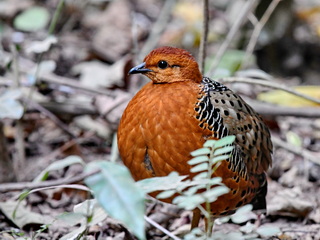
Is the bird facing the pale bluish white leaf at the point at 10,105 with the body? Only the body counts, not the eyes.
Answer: no

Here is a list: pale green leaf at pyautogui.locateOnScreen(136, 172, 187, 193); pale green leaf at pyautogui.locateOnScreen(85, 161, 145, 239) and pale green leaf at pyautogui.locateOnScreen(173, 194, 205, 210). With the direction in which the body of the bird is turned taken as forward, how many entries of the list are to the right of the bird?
0

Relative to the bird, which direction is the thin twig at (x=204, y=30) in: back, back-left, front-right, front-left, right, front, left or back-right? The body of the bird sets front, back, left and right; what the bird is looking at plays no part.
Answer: back-right

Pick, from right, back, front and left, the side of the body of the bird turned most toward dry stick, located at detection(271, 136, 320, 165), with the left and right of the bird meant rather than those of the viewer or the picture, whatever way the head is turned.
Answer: back

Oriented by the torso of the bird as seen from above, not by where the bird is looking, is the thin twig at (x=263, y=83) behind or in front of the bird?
behind

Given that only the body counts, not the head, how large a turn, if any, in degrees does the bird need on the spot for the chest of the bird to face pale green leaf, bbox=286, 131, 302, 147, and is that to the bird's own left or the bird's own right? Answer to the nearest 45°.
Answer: approximately 180°

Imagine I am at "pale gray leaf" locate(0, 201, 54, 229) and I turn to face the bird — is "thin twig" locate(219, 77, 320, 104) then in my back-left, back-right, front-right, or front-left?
front-left

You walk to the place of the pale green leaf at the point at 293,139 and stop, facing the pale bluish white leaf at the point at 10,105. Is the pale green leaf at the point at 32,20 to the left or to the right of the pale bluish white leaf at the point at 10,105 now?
right

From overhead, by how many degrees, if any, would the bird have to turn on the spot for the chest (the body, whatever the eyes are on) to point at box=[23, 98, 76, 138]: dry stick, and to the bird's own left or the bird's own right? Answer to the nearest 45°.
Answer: approximately 90° to the bird's own right

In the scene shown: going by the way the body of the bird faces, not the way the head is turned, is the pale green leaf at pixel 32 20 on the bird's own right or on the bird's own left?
on the bird's own right

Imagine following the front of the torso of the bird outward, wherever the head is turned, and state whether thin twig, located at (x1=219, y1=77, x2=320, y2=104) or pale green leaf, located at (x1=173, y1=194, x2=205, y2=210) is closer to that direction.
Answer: the pale green leaf

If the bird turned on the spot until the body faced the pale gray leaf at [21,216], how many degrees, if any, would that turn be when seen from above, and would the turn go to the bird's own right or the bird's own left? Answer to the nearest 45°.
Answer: approximately 45° to the bird's own right

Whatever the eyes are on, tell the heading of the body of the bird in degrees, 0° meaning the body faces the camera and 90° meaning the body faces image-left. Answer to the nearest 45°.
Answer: approximately 45°
